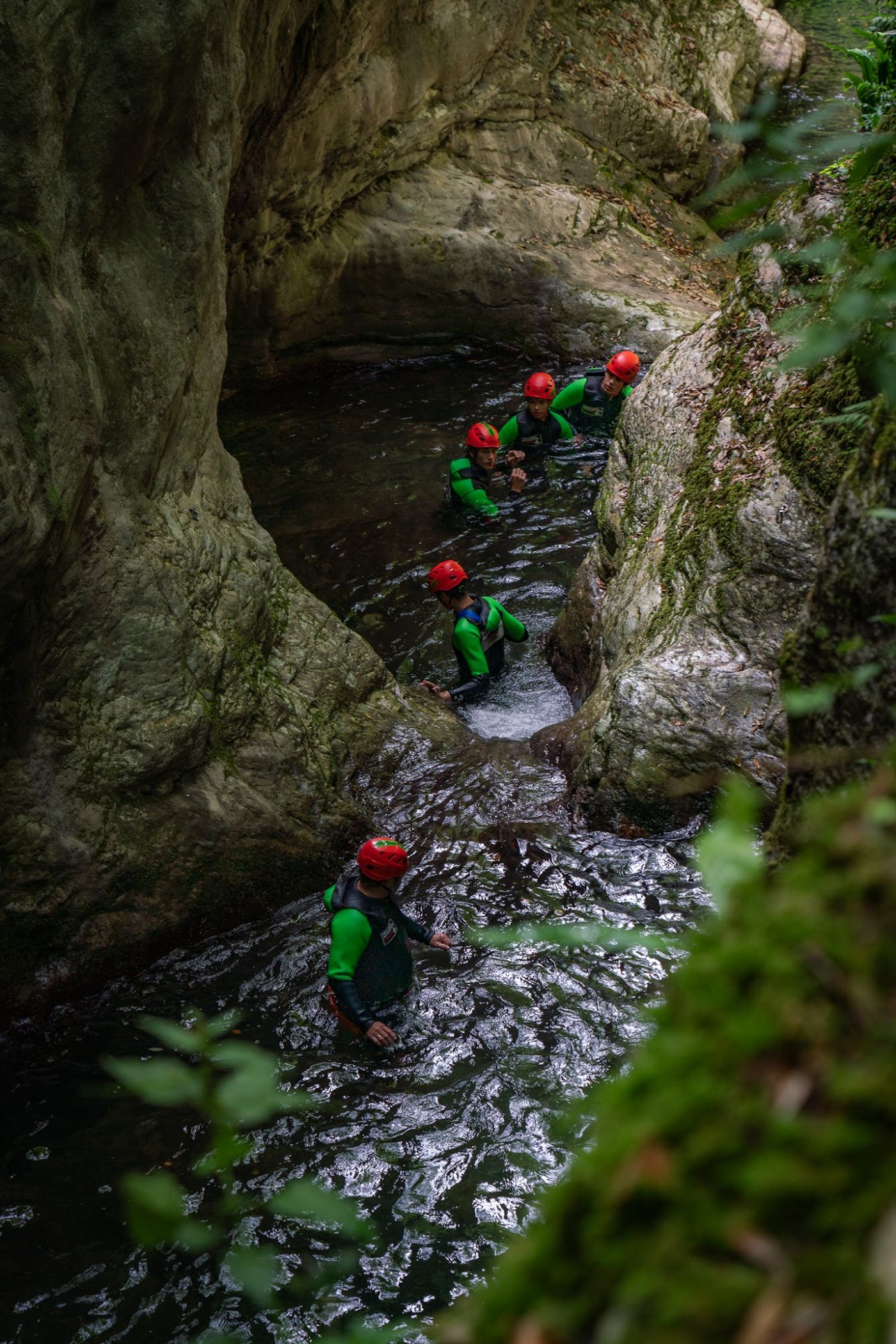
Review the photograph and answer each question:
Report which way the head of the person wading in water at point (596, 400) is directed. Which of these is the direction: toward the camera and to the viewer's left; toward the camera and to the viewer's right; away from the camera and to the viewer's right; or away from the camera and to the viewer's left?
toward the camera and to the viewer's left

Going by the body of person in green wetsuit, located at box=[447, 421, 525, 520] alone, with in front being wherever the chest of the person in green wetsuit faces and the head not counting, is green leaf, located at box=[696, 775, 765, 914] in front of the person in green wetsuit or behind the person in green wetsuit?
in front

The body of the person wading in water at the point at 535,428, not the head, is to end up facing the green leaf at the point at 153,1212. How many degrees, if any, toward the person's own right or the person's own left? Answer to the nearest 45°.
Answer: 0° — they already face it

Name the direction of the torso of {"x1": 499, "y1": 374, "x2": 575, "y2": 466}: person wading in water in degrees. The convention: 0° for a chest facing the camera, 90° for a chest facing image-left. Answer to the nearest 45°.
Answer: approximately 0°

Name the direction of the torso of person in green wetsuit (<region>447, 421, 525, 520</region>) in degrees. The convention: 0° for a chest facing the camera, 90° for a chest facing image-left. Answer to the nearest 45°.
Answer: approximately 315°

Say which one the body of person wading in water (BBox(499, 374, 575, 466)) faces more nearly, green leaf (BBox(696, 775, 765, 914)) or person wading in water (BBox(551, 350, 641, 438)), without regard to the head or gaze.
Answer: the green leaf

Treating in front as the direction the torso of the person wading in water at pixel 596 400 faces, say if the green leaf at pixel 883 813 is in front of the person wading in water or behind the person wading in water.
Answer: in front
